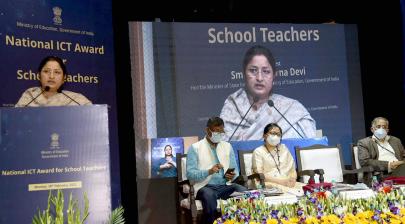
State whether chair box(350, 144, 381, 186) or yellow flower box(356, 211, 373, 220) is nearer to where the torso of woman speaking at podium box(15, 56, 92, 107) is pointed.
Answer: the yellow flower

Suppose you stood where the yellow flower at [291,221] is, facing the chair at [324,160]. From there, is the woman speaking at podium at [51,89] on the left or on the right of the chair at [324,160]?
left

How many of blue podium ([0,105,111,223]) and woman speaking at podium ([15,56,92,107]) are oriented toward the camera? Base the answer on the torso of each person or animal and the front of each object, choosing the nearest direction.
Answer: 2

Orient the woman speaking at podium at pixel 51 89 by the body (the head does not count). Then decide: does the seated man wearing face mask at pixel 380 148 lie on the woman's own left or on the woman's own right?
on the woman's own left

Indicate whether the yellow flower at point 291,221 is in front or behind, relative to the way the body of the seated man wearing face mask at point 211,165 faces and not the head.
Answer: in front

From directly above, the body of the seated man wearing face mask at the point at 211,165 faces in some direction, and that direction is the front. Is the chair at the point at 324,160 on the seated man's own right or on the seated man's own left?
on the seated man's own left

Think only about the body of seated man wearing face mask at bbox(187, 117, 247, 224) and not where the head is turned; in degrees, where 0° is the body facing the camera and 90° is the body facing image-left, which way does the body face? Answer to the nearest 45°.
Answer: approximately 315°

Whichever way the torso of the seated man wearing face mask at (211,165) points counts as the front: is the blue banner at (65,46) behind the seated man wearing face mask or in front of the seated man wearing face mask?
behind

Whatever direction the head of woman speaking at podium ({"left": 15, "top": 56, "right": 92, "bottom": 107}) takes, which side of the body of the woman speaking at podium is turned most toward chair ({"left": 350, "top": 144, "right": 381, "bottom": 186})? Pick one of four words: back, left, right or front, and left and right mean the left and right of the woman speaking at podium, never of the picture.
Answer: left

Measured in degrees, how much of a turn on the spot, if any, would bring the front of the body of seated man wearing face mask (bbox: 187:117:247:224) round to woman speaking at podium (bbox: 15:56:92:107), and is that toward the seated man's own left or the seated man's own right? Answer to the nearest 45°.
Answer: approximately 135° to the seated man's own right

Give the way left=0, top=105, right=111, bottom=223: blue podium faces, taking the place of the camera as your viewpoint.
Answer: facing the viewer
